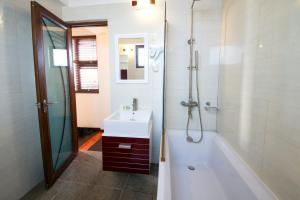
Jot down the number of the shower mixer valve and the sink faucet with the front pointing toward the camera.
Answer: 2

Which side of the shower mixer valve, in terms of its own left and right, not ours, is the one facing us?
front

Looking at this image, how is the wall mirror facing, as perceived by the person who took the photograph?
facing the viewer

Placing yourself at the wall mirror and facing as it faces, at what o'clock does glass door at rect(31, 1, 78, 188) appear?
The glass door is roughly at 2 o'clock from the wall mirror.

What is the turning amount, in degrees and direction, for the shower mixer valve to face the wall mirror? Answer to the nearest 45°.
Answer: approximately 90° to its right

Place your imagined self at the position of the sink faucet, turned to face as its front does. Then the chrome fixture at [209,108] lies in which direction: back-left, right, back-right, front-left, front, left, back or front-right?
left

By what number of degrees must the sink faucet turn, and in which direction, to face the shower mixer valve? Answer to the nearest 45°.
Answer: approximately 90° to its left

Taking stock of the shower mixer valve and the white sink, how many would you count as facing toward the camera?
2

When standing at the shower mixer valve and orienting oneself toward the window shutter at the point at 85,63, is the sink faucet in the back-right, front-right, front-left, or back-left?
front-left

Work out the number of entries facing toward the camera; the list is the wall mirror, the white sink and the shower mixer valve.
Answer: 3

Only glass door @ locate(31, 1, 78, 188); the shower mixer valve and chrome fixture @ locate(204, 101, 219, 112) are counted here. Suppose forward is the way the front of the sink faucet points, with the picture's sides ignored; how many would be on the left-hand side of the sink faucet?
2
